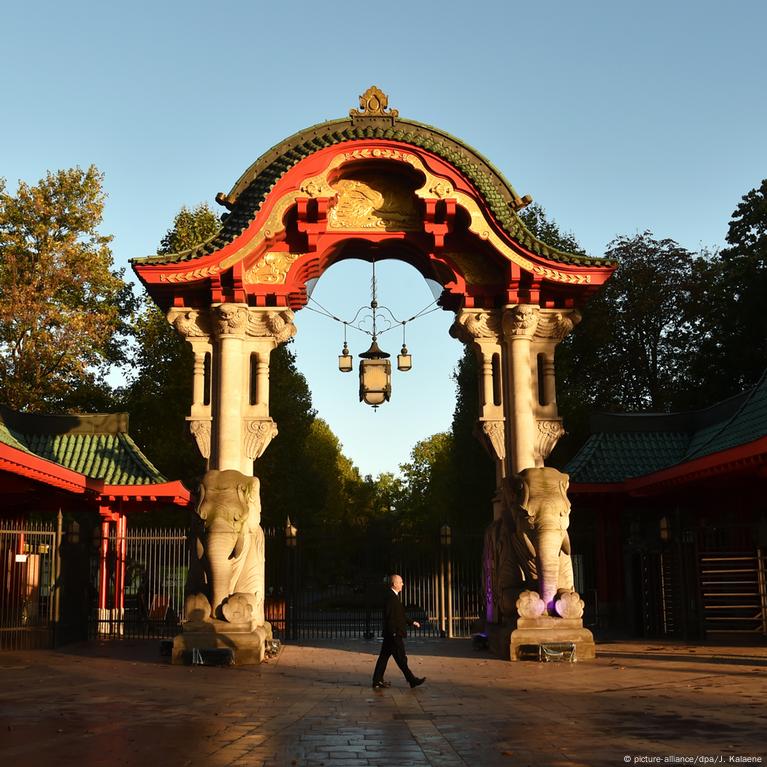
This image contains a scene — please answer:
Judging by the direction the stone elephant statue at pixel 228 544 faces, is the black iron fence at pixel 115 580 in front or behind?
behind

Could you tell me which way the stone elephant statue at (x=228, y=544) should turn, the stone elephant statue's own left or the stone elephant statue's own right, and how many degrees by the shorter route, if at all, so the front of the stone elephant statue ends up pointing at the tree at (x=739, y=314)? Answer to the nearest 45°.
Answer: approximately 135° to the stone elephant statue's own left

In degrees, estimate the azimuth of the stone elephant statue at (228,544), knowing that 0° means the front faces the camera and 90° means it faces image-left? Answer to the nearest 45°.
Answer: approximately 0°

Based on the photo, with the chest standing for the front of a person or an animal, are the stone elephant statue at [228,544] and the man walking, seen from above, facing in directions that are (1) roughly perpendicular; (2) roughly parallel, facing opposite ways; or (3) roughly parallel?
roughly perpendicular

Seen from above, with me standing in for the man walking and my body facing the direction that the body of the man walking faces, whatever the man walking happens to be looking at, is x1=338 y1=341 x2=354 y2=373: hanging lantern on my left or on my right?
on my left

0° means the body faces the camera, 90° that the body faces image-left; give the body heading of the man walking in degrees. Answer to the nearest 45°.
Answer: approximately 270°

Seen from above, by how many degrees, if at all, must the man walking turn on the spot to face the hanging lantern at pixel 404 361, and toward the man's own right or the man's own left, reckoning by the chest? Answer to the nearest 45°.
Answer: approximately 90° to the man's own left

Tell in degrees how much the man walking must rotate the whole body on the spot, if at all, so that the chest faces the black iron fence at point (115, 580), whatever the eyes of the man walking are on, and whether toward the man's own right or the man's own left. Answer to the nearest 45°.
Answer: approximately 135° to the man's own left

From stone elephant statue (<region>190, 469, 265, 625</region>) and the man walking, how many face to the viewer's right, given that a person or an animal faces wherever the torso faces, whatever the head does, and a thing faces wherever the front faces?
1

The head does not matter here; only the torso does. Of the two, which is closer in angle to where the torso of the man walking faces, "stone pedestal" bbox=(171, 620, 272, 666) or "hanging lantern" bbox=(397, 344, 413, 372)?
the hanging lantern

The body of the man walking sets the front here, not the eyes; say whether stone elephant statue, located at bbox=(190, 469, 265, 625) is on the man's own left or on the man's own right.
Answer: on the man's own left

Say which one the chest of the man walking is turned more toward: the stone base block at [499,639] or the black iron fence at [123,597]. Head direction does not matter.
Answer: the stone base block

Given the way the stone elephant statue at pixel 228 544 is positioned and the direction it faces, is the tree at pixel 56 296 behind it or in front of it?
behind
